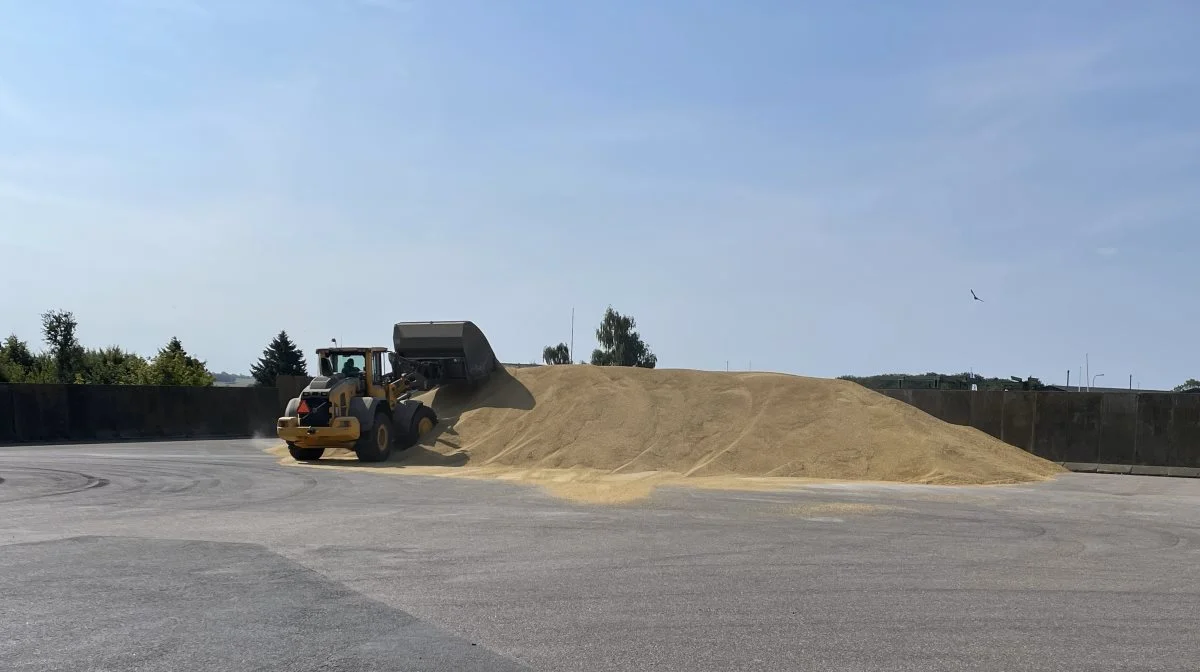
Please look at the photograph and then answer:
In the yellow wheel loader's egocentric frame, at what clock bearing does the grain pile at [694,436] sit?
The grain pile is roughly at 2 o'clock from the yellow wheel loader.

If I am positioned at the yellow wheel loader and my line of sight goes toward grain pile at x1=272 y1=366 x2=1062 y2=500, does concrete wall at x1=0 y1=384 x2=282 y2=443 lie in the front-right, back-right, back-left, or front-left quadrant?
back-left

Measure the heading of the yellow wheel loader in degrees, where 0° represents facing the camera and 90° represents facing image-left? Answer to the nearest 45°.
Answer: approximately 225°

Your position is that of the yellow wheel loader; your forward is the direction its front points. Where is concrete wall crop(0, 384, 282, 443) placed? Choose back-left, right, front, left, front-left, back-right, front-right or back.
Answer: left
